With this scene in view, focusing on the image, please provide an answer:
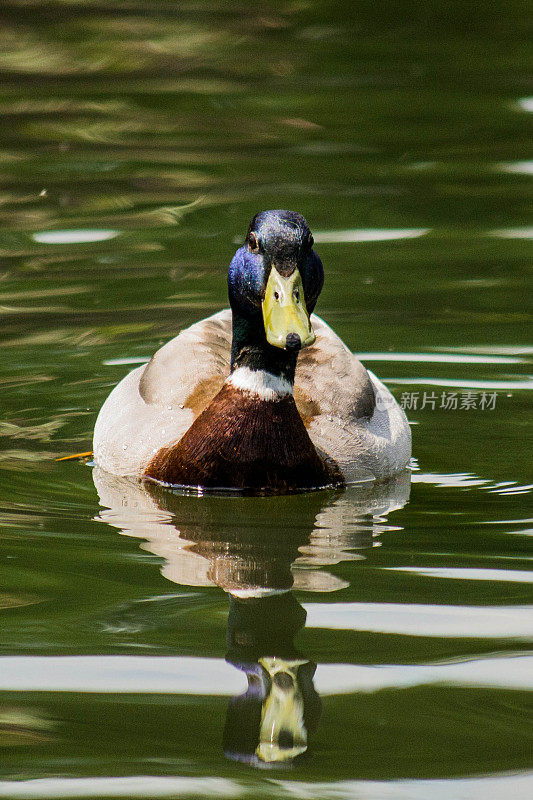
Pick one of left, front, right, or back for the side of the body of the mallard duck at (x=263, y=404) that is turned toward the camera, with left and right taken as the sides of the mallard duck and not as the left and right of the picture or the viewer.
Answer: front
